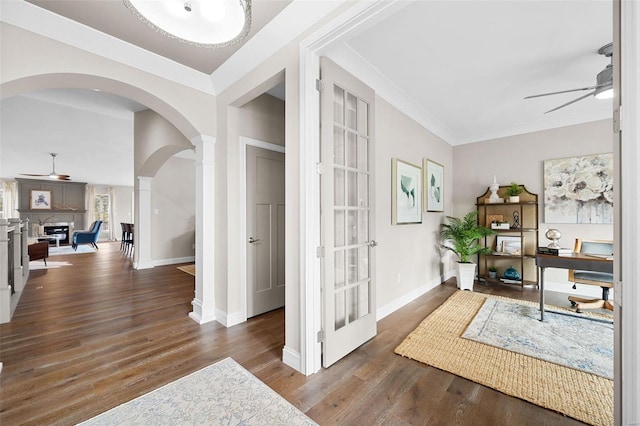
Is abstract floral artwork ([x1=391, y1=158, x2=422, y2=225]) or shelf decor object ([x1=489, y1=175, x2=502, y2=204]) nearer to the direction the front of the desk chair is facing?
the abstract floral artwork

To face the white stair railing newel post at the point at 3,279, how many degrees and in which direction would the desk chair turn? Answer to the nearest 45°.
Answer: approximately 45° to its right

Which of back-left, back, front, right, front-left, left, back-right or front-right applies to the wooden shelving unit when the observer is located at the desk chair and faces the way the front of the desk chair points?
back-right

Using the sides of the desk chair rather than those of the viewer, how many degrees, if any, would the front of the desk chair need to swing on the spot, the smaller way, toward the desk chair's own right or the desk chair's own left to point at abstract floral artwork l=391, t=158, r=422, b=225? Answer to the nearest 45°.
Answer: approximately 45° to the desk chair's own right

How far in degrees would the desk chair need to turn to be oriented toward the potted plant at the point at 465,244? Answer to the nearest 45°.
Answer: approximately 90° to its right

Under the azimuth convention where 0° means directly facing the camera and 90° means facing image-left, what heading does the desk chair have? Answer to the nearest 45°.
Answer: approximately 0°

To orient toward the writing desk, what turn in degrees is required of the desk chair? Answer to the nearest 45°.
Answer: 0° — it already faces it
